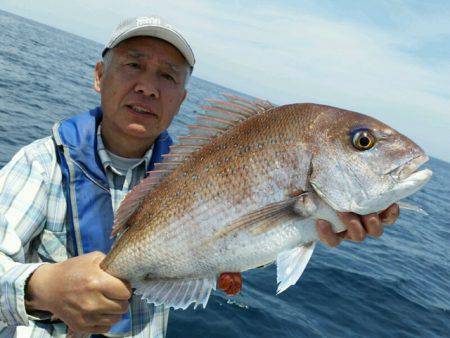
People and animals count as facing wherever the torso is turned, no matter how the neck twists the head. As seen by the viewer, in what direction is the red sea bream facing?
to the viewer's right

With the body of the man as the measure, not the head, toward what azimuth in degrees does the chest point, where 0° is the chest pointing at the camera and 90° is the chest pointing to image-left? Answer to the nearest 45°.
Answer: approximately 315°
